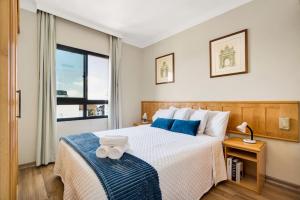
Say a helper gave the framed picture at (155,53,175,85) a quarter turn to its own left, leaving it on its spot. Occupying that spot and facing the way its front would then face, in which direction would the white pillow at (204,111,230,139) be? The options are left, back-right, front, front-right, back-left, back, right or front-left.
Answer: front

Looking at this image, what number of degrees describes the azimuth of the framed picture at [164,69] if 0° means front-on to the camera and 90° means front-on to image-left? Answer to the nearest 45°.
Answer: approximately 45°

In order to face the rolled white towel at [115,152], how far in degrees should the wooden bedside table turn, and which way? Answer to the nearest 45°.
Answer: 0° — it already faces it

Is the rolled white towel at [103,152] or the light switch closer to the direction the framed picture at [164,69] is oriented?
the rolled white towel

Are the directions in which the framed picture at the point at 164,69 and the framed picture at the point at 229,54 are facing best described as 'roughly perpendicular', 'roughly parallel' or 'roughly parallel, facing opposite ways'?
roughly parallel

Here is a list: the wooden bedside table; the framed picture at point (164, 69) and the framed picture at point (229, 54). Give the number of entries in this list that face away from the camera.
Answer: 0

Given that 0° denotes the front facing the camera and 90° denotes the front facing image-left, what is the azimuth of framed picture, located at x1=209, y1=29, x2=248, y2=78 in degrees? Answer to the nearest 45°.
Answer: approximately 45°

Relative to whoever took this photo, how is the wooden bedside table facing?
facing the viewer and to the left of the viewer

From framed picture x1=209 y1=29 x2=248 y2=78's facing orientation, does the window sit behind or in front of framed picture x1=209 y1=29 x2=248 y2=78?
in front

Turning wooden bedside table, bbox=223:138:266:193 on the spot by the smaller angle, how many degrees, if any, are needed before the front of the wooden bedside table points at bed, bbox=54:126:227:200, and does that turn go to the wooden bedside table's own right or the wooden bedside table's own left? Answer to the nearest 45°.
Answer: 0° — it already faces it

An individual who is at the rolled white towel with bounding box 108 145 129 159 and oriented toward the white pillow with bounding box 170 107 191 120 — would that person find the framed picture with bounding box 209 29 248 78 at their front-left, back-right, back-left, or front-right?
front-right

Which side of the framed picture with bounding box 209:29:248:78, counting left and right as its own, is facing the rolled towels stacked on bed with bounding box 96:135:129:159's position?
front

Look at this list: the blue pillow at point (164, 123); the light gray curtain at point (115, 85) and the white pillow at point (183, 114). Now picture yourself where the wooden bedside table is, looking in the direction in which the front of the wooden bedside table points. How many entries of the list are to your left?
0

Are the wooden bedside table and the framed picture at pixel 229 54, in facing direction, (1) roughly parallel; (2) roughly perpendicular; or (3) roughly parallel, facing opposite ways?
roughly parallel

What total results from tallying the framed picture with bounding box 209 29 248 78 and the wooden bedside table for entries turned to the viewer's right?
0

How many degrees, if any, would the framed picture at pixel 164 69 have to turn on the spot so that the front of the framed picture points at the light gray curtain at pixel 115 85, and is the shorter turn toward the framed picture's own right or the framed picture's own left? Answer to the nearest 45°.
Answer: approximately 45° to the framed picture's own right
